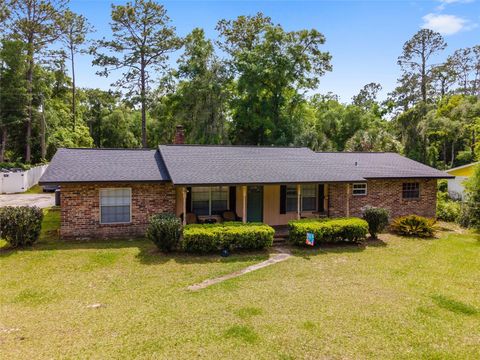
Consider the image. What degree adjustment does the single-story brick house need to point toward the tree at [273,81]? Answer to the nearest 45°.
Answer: approximately 180°

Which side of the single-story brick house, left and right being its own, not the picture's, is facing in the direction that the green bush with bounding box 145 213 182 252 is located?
front

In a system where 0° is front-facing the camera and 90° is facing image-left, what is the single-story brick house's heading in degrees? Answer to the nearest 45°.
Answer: approximately 0°

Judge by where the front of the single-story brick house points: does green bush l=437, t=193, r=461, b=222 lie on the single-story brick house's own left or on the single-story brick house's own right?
on the single-story brick house's own left

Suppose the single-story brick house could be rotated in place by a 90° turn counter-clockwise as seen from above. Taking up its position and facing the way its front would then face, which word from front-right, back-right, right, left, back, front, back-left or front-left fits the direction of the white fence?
back-left

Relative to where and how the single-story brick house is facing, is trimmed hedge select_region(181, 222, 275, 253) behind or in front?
in front

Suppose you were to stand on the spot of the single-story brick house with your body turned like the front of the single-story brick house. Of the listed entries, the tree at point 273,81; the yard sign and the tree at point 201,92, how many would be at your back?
2
